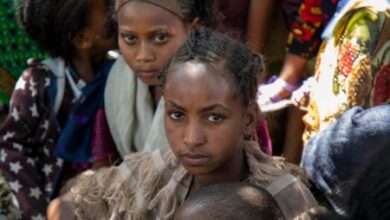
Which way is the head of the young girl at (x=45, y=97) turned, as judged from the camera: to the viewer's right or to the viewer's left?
to the viewer's right

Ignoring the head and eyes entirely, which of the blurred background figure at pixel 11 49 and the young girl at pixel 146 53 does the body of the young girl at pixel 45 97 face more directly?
the young girl

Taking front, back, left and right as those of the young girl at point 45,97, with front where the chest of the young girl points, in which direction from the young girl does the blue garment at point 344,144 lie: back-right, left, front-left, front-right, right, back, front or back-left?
front-right

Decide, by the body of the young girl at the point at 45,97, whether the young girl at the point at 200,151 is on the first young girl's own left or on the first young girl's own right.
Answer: on the first young girl's own right

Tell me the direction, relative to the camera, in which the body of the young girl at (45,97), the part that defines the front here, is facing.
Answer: to the viewer's right
